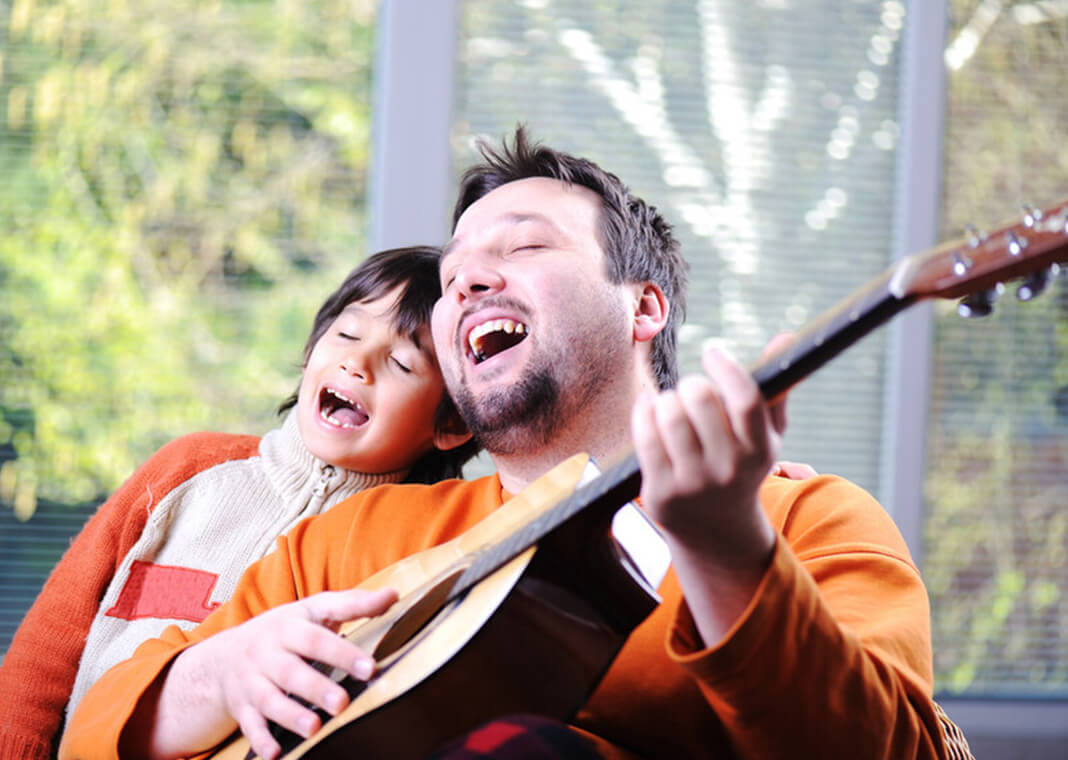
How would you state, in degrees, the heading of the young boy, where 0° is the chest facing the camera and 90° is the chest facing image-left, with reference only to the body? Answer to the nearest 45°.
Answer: approximately 0°

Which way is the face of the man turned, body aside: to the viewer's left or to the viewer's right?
to the viewer's left

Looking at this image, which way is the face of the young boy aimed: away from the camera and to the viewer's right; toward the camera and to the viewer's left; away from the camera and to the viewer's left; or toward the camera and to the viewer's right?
toward the camera and to the viewer's left

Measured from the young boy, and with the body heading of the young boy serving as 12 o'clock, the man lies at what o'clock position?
The man is roughly at 11 o'clock from the young boy.
